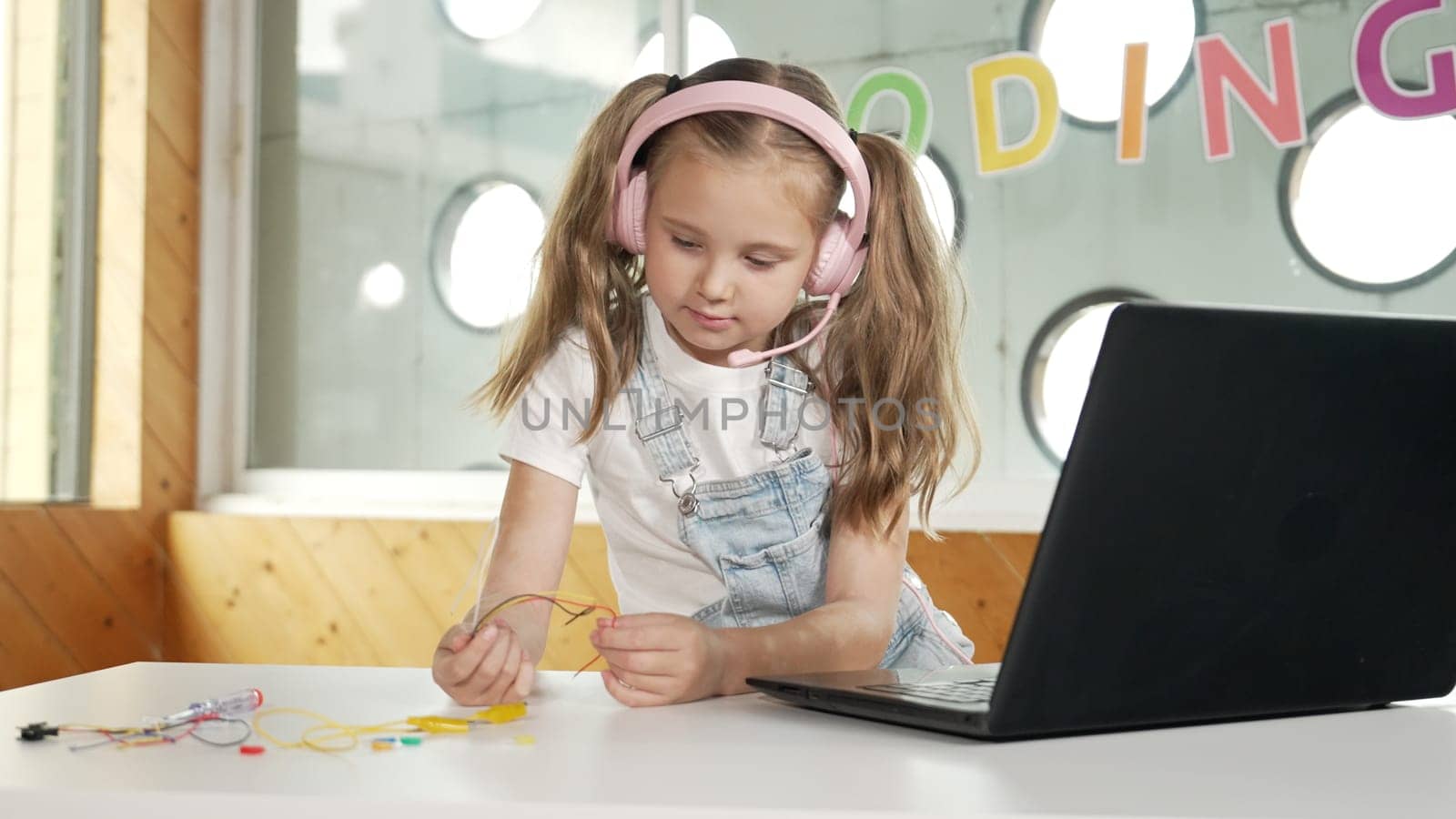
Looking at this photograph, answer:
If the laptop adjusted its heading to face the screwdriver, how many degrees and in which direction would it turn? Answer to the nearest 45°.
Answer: approximately 45° to its left

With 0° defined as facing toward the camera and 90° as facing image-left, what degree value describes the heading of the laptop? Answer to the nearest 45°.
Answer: approximately 135°

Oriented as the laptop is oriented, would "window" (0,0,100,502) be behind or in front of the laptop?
in front

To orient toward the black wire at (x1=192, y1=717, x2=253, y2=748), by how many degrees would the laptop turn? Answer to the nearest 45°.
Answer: approximately 45° to its left

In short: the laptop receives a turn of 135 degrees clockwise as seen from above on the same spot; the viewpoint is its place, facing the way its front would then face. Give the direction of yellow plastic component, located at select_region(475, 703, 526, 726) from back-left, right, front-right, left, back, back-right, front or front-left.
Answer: back

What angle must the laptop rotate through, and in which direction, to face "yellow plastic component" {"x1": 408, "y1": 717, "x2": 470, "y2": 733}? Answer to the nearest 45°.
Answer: approximately 45° to its left

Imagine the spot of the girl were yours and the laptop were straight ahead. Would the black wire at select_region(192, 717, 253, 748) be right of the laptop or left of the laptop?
right

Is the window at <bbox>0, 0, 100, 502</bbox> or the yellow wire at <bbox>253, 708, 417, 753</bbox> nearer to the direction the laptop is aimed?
the window

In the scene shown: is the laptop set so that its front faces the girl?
yes

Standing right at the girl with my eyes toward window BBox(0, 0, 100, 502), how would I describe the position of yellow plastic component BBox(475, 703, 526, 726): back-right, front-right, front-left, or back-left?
back-left
